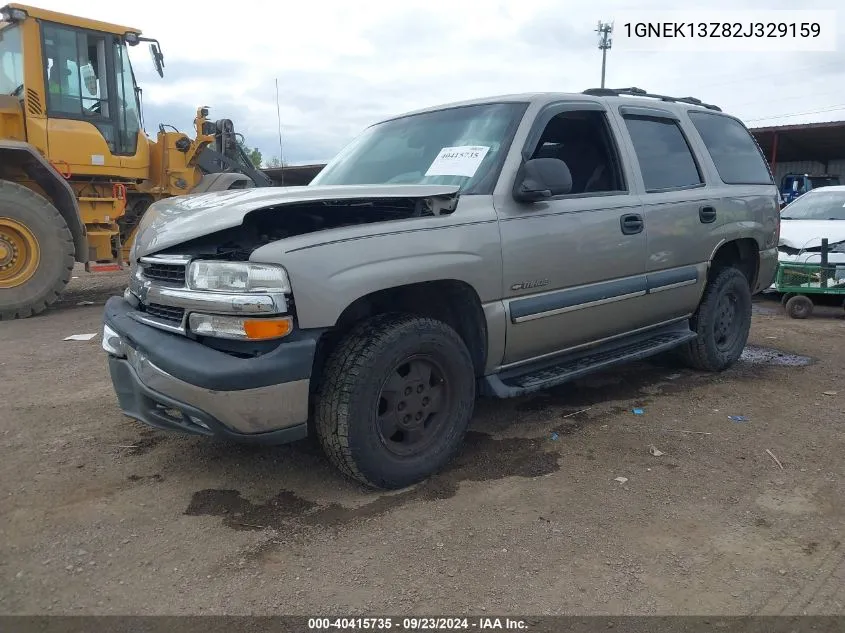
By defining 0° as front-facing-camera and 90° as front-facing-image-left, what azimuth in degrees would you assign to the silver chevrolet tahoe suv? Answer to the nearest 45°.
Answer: approximately 45°

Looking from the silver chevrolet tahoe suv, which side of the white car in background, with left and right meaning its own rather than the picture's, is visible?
front

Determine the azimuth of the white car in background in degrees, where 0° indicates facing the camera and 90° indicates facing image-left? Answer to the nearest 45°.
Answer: approximately 0°

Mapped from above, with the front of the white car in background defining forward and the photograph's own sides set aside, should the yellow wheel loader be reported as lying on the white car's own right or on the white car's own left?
on the white car's own right

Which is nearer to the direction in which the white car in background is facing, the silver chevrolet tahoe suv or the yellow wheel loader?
the silver chevrolet tahoe suv

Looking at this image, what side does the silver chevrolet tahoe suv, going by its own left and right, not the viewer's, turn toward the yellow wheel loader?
right

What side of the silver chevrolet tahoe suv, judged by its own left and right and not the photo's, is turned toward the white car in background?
back

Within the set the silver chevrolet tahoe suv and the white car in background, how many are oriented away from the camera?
0
